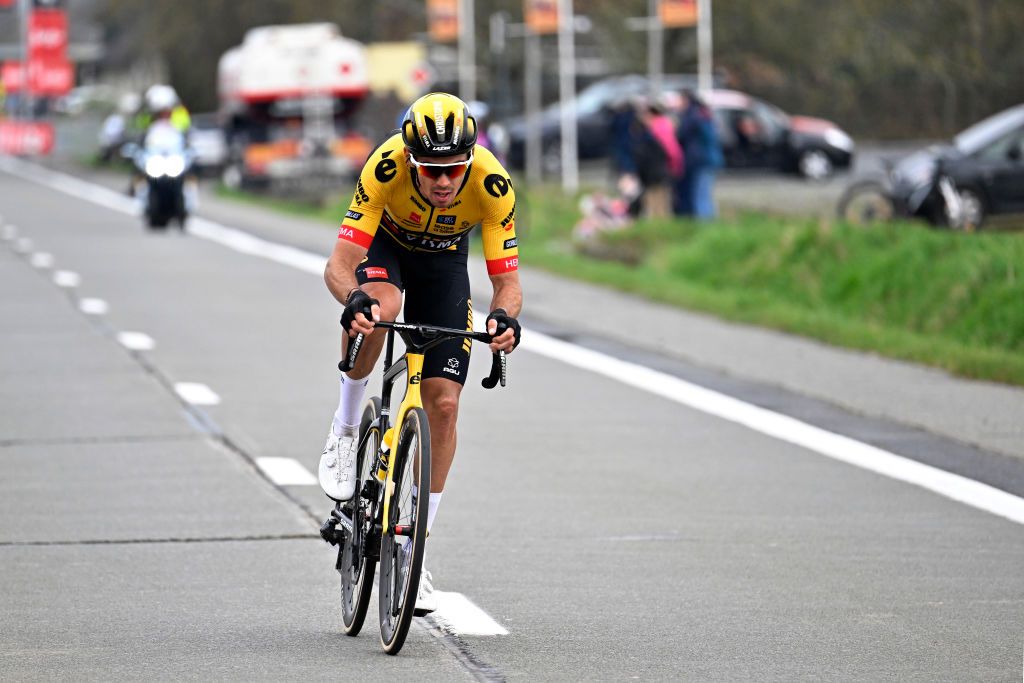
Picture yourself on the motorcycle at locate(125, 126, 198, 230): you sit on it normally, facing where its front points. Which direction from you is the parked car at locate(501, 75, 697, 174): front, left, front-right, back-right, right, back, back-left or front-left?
back-left

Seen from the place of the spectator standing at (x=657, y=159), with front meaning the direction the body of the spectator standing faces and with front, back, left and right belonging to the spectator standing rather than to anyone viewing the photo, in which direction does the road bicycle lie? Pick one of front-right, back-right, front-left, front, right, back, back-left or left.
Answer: left

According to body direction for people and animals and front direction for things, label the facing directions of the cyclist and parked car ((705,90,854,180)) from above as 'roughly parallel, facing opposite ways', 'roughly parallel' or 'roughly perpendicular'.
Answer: roughly perpendicular

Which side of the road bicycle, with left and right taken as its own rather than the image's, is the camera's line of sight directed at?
front

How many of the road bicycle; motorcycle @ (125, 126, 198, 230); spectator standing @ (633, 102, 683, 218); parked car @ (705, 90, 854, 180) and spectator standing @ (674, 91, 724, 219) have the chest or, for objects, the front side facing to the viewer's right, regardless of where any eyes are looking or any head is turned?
1

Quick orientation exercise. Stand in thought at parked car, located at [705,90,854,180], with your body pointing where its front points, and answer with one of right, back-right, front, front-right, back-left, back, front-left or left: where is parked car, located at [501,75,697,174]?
back-left

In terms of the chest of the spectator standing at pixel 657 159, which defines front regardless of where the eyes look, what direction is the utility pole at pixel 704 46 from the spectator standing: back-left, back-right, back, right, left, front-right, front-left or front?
right

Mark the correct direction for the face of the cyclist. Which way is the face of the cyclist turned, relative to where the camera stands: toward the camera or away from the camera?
toward the camera

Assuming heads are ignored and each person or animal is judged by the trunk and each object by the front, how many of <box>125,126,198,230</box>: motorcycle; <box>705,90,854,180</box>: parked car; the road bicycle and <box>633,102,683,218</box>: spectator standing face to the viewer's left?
1

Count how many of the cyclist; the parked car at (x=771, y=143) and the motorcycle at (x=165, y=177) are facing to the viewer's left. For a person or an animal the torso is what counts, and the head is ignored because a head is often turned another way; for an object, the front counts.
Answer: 0

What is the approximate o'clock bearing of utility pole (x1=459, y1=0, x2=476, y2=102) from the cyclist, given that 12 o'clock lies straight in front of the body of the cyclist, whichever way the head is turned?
The utility pole is roughly at 6 o'clock from the cyclist.

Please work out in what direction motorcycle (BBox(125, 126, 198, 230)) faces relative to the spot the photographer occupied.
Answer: facing the viewer

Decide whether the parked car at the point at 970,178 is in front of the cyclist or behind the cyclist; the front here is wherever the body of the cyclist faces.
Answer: behind

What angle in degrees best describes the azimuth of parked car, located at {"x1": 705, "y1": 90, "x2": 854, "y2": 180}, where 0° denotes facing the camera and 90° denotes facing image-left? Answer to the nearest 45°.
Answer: approximately 270°

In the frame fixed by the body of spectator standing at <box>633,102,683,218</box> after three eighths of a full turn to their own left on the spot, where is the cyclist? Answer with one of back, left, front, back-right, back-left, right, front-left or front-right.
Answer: front-right

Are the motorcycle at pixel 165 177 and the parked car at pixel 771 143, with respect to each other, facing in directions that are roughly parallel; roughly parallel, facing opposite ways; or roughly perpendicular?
roughly perpendicular

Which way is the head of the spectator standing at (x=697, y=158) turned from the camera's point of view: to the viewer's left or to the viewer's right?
to the viewer's left

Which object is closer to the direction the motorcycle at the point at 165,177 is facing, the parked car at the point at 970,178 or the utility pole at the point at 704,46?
the parked car

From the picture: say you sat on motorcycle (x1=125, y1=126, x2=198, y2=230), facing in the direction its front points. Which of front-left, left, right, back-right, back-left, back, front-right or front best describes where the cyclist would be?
front
